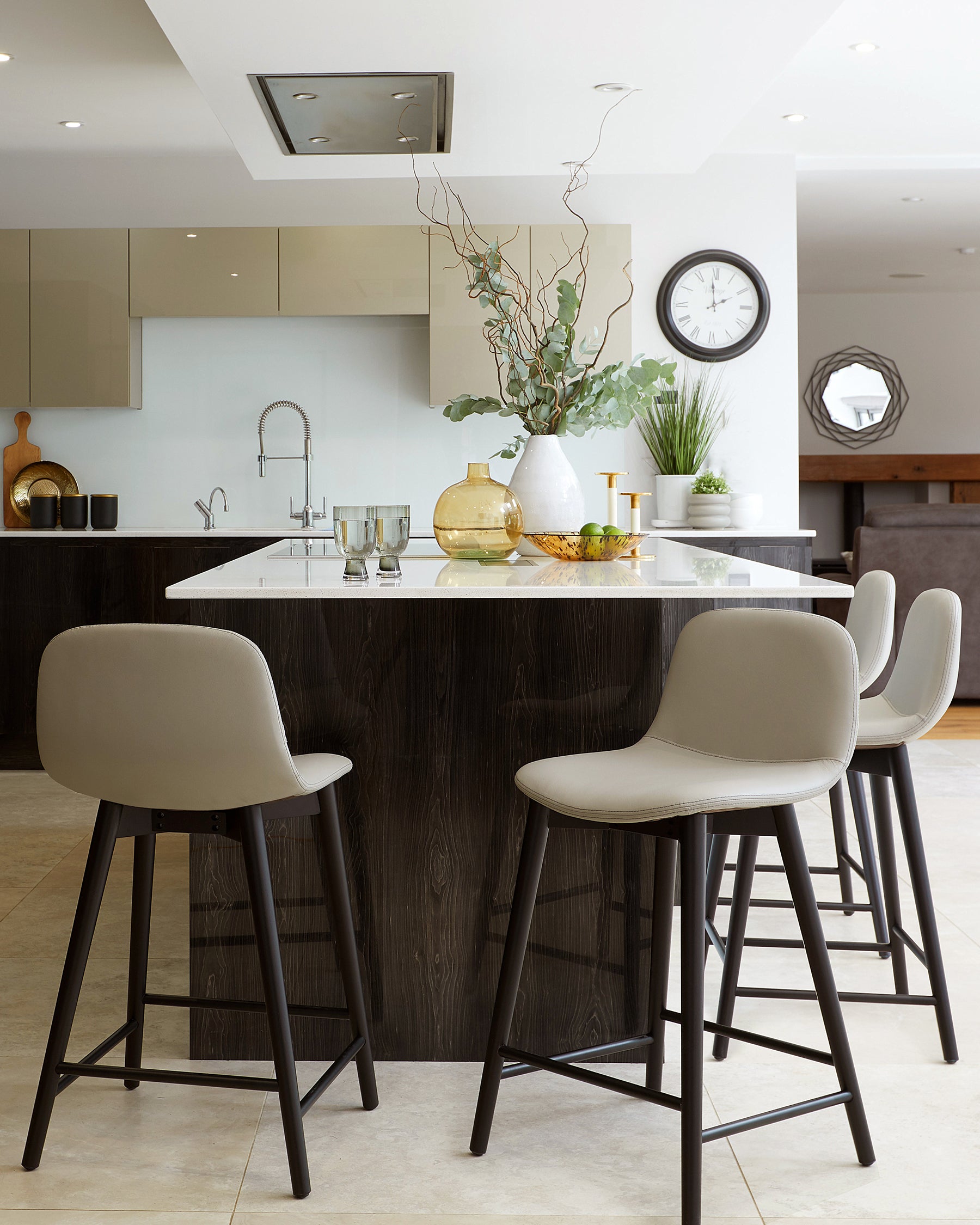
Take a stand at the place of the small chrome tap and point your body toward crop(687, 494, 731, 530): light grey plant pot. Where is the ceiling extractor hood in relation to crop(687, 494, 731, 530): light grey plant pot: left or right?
right

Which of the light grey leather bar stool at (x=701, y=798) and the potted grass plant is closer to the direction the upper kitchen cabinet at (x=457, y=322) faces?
the light grey leather bar stool

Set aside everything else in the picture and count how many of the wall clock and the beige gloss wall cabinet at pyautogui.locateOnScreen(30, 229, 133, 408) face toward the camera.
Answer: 2

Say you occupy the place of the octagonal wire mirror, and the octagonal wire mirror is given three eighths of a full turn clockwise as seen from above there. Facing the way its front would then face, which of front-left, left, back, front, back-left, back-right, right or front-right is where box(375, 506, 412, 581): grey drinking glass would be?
back-left

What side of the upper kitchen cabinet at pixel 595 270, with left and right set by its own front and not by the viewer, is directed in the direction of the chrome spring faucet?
right

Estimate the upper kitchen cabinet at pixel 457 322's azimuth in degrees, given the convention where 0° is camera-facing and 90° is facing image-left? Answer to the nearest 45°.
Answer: approximately 0°

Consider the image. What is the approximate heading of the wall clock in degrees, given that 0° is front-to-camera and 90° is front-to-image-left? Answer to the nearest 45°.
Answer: approximately 0°

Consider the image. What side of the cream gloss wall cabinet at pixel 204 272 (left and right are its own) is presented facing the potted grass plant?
left
